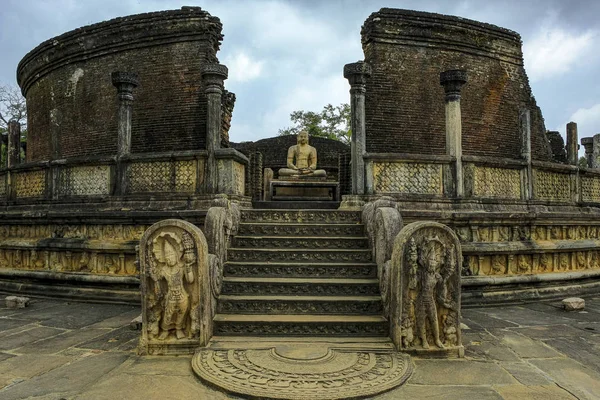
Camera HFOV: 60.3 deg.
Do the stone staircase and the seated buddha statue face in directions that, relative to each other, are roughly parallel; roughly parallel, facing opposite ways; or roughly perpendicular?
roughly parallel

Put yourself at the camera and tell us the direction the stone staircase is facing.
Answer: facing the viewer

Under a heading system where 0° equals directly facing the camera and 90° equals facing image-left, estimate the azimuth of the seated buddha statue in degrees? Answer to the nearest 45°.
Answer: approximately 0°

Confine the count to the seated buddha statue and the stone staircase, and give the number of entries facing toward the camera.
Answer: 2

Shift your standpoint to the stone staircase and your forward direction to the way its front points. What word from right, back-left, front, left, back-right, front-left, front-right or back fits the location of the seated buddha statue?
back

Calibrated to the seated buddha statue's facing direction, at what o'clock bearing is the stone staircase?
The stone staircase is roughly at 12 o'clock from the seated buddha statue.
